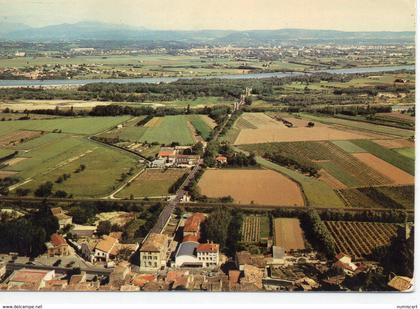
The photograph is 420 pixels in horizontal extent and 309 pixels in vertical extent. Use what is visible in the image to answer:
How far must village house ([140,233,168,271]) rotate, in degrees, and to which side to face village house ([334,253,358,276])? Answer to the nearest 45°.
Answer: approximately 90° to its left

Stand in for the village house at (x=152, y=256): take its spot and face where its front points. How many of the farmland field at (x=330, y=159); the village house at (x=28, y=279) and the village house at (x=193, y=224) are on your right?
1

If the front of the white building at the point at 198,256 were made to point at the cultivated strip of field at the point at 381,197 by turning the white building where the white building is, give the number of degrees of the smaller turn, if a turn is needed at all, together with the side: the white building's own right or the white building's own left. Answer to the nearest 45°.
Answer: approximately 90° to the white building's own left

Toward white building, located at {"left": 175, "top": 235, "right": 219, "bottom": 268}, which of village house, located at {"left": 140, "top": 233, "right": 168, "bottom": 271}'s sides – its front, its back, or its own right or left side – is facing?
left

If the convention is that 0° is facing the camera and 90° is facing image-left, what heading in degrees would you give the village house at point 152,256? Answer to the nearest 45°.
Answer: approximately 0°

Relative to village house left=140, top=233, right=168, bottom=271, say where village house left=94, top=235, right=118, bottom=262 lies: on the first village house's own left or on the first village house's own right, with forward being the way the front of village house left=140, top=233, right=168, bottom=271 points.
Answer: on the first village house's own right

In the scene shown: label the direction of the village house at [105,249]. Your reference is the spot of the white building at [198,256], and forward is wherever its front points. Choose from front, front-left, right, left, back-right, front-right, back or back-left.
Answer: right

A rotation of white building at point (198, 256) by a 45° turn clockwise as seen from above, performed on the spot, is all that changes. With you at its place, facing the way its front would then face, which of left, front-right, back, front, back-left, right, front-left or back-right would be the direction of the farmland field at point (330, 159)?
back

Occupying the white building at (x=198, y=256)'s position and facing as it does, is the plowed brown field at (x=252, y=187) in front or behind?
behind

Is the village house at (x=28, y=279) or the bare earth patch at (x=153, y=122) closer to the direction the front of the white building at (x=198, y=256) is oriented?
the village house

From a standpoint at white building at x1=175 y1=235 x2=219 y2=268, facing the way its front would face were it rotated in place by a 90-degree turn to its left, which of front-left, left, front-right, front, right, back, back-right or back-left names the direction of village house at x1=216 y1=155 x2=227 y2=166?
left

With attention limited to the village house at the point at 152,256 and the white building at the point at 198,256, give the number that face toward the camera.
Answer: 2
